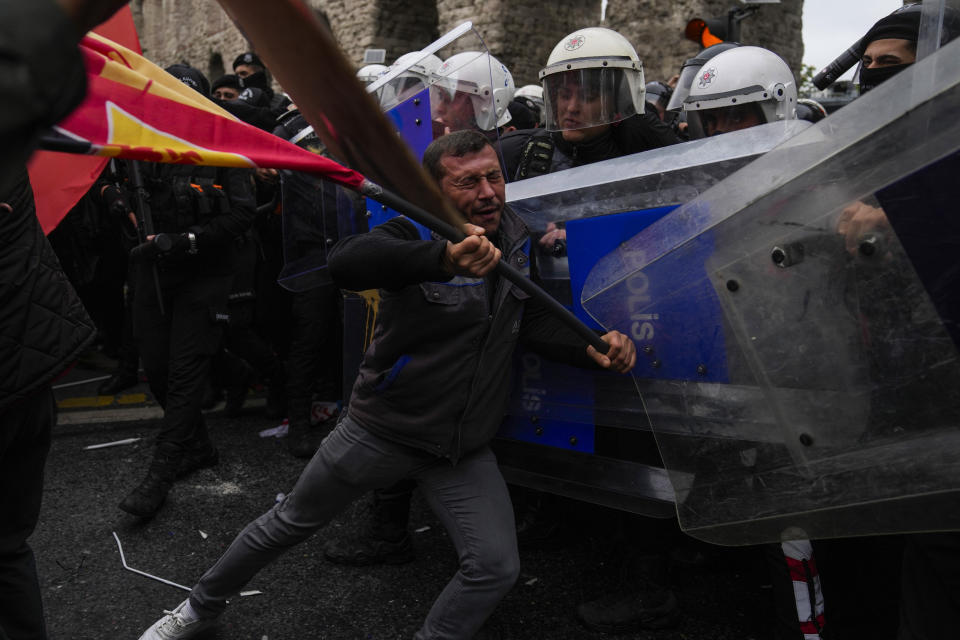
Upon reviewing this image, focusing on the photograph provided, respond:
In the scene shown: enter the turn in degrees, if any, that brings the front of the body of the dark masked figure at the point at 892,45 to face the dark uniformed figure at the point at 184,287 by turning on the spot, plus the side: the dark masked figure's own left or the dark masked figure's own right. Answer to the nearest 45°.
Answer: approximately 45° to the dark masked figure's own right

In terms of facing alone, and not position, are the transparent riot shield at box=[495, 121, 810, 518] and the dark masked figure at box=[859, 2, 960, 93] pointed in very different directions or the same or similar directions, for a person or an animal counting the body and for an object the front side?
same or similar directions

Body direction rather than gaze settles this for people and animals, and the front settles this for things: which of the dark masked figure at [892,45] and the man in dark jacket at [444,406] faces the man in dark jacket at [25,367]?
the dark masked figure

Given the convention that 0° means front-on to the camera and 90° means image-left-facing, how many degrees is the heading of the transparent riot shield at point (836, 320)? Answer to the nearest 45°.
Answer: approximately 45°

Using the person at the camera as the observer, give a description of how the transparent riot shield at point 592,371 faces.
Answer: facing the viewer and to the left of the viewer

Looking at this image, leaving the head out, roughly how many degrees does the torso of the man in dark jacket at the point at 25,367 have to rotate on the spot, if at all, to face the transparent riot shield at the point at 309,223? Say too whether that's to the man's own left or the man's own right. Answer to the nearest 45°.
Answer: approximately 45° to the man's own left

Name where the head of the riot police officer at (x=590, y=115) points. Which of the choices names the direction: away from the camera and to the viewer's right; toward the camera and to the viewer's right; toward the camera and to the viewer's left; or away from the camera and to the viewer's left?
toward the camera and to the viewer's left

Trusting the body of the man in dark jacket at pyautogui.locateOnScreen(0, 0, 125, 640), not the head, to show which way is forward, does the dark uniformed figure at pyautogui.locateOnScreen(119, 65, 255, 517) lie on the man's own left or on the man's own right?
on the man's own left

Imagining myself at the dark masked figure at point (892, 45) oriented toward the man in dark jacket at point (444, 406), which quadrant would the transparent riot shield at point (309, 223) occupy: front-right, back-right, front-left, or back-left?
front-right

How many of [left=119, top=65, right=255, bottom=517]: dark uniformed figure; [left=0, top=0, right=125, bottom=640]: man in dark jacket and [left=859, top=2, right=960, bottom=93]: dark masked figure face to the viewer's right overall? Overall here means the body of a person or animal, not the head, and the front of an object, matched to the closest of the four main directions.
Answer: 1

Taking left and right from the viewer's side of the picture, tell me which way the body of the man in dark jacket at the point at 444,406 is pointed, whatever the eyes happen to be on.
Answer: facing the viewer and to the right of the viewer

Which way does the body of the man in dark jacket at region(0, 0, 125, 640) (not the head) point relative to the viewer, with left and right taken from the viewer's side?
facing to the right of the viewer

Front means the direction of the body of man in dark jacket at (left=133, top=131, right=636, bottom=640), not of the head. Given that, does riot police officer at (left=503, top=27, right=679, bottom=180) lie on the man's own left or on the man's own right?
on the man's own left

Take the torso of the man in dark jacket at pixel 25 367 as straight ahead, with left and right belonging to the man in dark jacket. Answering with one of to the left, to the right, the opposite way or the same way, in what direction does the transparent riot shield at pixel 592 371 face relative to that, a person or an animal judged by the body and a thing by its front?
the opposite way

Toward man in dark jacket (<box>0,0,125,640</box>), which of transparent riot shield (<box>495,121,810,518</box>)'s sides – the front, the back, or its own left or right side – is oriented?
front

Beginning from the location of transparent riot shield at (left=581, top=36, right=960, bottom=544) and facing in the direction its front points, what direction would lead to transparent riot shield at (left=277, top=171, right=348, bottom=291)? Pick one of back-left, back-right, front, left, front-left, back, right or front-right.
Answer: right
